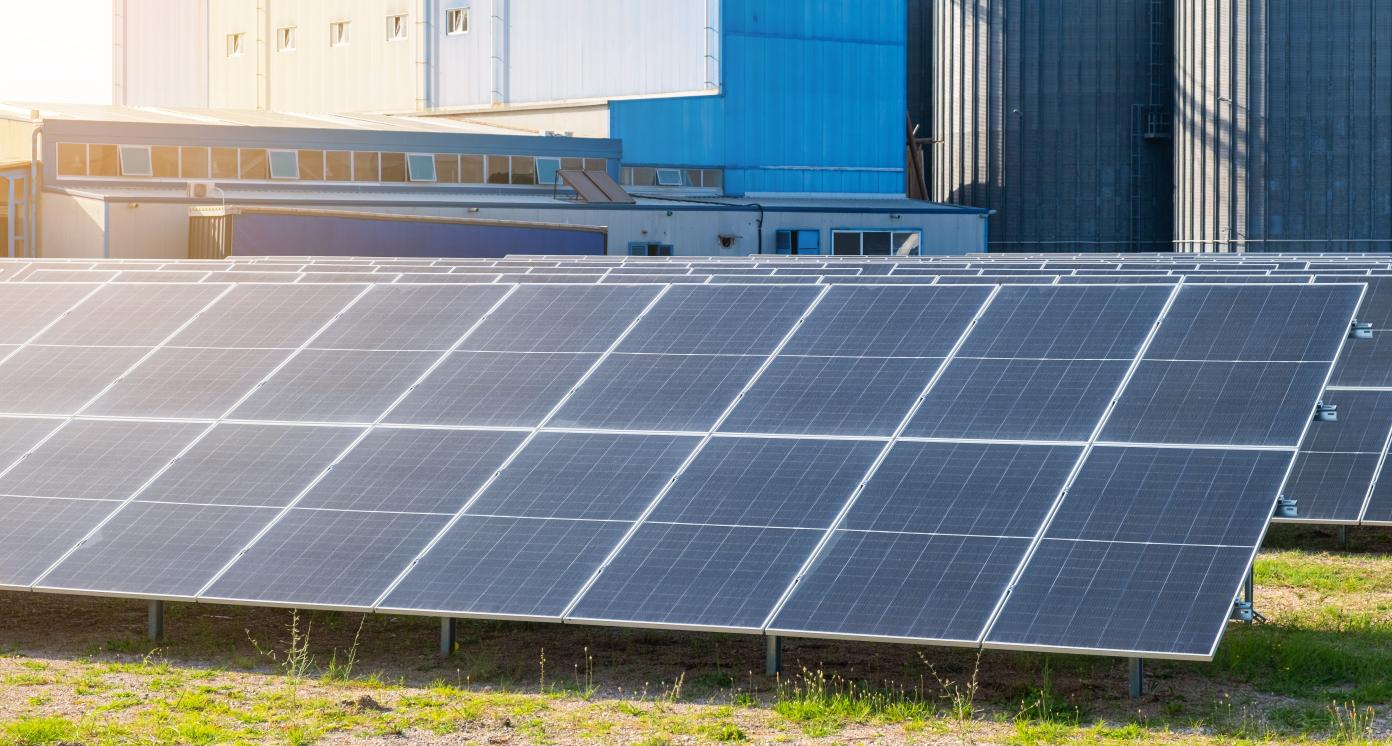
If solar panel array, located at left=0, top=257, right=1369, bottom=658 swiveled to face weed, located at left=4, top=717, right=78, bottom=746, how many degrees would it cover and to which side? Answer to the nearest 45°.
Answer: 0° — it already faces it

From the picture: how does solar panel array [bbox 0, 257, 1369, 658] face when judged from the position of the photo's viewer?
facing the viewer and to the left of the viewer
